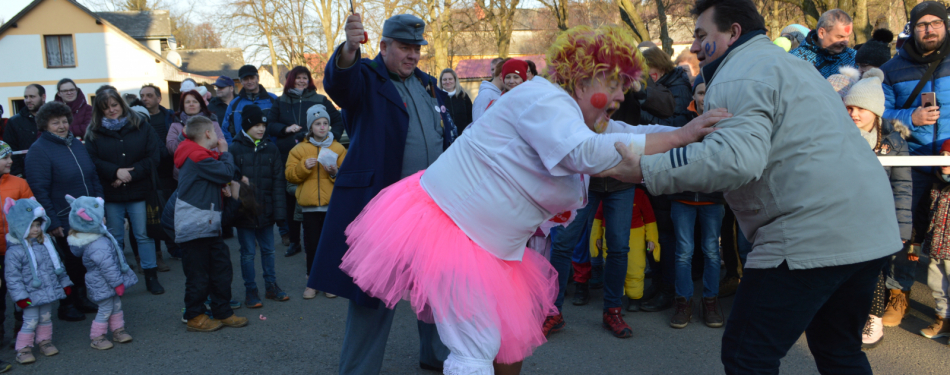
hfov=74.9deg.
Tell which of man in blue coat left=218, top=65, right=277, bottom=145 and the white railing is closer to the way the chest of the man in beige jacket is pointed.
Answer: the man in blue coat

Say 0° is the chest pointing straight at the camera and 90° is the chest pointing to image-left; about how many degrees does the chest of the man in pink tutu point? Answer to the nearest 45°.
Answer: approximately 270°

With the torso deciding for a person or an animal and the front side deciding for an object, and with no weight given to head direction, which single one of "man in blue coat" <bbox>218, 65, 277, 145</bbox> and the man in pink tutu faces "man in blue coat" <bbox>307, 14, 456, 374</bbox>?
"man in blue coat" <bbox>218, 65, 277, 145</bbox>

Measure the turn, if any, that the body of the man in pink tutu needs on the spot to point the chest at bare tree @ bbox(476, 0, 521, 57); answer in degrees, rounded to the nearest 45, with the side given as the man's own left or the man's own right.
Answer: approximately 90° to the man's own left

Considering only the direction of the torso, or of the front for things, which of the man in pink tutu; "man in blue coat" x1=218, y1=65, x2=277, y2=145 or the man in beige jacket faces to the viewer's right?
the man in pink tutu

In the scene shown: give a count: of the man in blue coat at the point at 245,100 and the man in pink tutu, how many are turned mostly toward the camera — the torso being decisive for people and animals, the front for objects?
1

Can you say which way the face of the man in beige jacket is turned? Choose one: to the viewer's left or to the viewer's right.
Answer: to the viewer's left

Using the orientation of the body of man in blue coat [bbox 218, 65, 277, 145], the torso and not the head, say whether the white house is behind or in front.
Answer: behind

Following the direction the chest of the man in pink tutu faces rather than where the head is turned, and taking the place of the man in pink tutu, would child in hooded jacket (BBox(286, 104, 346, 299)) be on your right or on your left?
on your left

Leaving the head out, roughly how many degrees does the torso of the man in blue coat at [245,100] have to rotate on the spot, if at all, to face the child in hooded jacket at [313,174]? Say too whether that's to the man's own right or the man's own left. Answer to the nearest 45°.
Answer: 0° — they already face them

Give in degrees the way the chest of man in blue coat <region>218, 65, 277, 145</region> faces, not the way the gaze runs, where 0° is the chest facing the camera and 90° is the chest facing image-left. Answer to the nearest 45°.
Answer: approximately 0°
